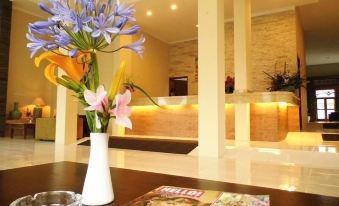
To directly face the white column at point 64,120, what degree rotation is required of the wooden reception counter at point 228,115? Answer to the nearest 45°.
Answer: approximately 90° to its right

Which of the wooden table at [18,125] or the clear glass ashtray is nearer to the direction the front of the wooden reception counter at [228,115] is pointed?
the clear glass ashtray

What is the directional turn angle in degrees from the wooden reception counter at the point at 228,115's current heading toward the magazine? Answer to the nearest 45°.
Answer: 0° — it already faces it

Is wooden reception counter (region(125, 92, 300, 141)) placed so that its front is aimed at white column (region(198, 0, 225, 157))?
yes

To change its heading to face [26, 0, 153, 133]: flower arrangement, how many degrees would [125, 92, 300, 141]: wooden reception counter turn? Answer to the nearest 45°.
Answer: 0° — it already faces it

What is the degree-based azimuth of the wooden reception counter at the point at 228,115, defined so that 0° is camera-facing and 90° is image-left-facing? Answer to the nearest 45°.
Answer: approximately 0°

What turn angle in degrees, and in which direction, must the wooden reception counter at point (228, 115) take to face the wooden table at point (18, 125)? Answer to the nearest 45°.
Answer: approximately 90° to its right
